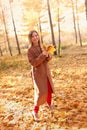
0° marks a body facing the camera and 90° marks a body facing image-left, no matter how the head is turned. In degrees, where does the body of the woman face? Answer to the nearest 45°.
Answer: approximately 315°
